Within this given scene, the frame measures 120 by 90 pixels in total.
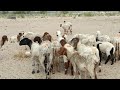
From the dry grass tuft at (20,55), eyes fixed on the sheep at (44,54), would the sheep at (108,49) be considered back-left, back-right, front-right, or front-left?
front-left

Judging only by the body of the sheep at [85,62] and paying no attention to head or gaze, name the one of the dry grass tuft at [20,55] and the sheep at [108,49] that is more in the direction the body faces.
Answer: the dry grass tuft

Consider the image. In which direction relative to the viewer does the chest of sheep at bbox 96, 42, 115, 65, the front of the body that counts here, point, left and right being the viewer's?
facing to the left of the viewer

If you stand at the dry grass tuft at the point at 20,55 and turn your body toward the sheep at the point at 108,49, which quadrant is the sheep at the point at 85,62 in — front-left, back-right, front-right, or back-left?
front-right

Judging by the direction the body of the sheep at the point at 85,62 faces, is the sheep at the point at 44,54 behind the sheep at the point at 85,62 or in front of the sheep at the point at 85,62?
in front

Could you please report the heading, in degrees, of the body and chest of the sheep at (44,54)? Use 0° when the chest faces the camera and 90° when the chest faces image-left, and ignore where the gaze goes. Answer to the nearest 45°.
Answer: approximately 135°

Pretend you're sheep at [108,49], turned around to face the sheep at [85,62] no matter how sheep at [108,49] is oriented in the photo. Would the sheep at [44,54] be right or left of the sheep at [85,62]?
right

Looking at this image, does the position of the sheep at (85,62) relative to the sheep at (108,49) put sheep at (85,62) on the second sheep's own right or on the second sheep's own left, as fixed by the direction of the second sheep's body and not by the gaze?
on the second sheep's own left

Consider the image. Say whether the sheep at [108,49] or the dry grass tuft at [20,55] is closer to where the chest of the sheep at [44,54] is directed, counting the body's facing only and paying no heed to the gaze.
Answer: the dry grass tuft
